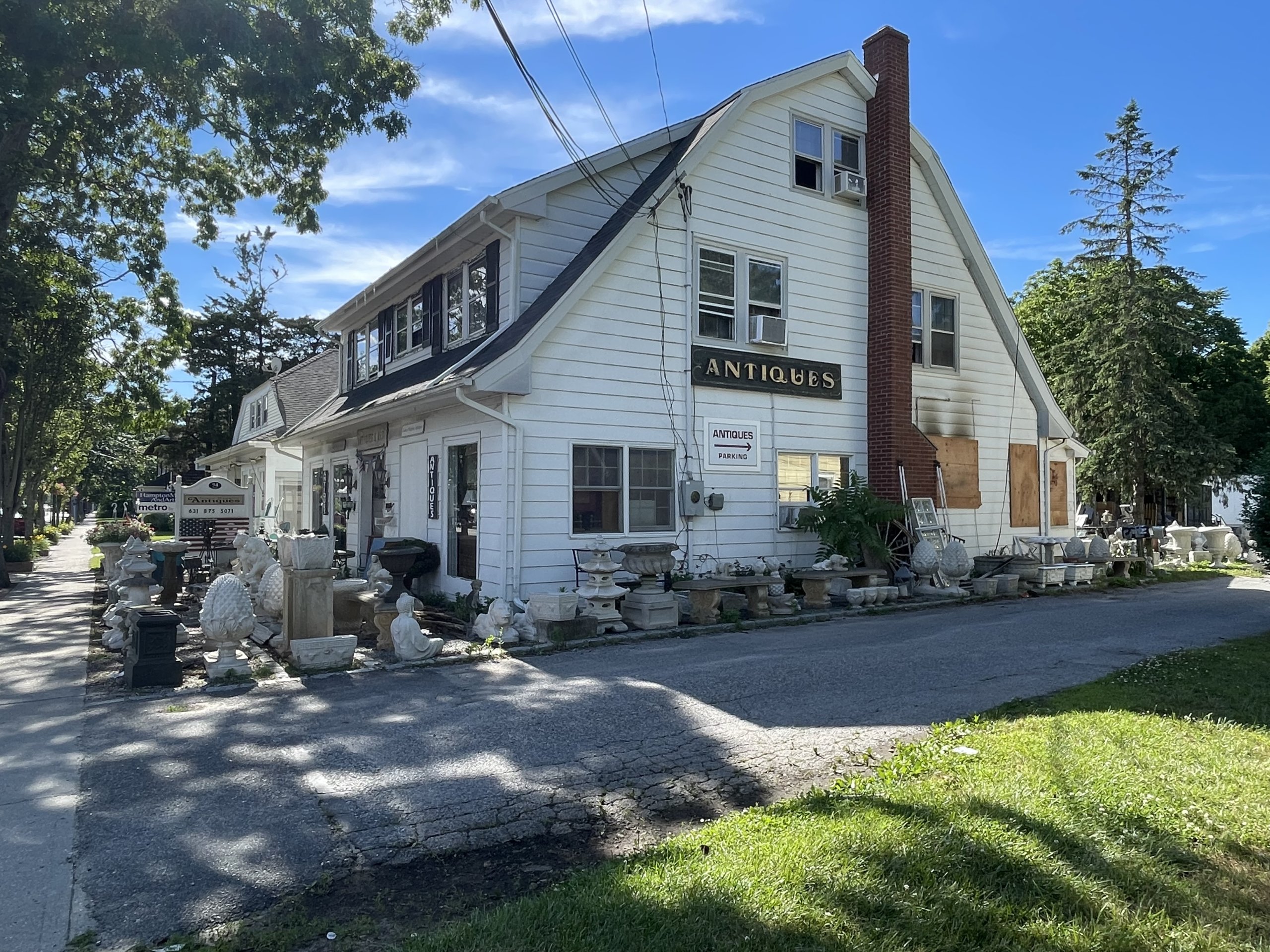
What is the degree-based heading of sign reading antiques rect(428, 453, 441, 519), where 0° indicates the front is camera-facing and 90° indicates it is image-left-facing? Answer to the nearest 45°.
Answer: approximately 45°

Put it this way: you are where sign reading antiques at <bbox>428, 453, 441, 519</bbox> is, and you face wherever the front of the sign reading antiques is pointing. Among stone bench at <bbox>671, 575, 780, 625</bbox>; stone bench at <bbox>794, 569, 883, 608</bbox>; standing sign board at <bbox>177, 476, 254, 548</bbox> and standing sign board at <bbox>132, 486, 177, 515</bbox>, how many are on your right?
2

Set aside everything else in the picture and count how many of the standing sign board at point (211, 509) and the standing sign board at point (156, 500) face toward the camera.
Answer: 2

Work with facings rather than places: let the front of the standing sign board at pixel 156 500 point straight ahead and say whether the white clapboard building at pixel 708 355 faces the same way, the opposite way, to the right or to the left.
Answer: to the right

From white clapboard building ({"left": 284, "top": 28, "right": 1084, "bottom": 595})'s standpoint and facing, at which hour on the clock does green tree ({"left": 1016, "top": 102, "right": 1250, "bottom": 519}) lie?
The green tree is roughly at 6 o'clock from the white clapboard building.

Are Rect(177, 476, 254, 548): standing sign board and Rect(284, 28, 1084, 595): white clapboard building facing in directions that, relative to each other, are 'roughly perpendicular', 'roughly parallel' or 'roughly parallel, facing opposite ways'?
roughly perpendicular

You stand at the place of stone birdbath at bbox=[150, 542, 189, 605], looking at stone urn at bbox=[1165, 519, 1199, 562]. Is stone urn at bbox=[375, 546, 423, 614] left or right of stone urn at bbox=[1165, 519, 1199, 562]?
right

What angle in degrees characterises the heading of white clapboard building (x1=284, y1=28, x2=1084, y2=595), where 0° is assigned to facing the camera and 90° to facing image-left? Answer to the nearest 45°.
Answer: approximately 45°

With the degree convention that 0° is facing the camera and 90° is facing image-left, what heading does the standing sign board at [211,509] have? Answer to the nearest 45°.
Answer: approximately 0°

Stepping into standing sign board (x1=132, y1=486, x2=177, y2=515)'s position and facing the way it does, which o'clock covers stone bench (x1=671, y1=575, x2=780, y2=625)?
The stone bench is roughly at 11 o'clock from the standing sign board.

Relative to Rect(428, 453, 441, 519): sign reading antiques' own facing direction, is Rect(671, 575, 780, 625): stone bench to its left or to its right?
on its left
